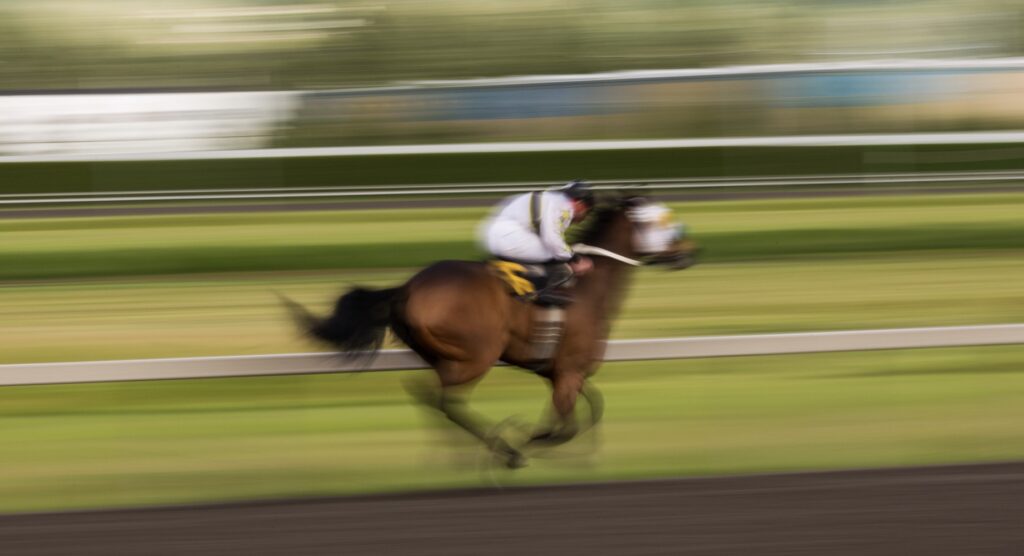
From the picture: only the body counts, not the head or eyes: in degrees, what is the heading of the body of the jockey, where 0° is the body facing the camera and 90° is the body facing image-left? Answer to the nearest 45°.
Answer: approximately 270°

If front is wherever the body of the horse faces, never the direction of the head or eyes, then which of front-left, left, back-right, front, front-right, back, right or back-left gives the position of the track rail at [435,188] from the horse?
left

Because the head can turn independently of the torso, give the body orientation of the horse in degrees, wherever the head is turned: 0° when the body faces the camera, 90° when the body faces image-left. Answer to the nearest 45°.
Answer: approximately 270°

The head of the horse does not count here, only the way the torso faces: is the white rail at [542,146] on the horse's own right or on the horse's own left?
on the horse's own left

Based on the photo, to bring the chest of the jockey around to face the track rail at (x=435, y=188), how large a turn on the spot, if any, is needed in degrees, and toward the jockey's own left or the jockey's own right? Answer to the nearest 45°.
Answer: approximately 90° to the jockey's own left

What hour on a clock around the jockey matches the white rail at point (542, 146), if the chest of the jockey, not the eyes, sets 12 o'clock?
The white rail is roughly at 9 o'clock from the jockey.
